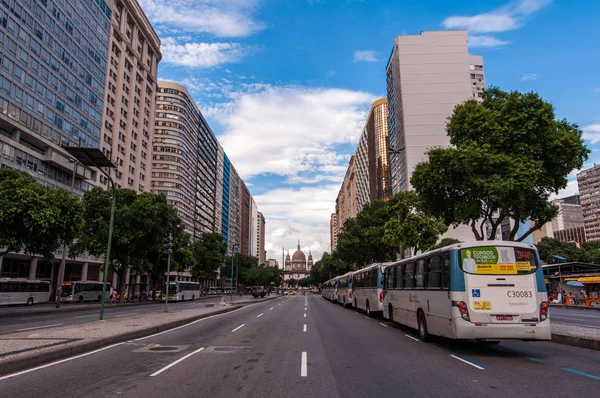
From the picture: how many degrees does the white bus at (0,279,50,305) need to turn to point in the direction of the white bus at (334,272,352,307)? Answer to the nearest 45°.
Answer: approximately 90° to its left

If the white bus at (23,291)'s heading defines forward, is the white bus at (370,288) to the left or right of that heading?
on its left

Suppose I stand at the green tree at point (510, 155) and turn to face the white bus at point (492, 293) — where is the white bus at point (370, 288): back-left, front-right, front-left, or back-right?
back-right

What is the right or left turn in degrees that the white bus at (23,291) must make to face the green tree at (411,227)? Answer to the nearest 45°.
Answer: approximately 90° to its left

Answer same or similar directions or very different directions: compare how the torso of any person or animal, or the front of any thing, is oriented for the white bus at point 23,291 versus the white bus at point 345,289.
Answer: very different directions
